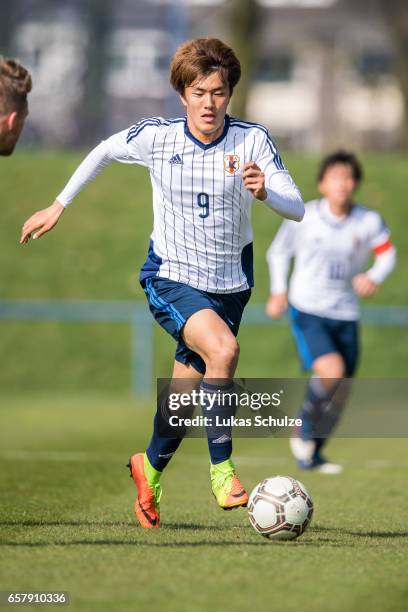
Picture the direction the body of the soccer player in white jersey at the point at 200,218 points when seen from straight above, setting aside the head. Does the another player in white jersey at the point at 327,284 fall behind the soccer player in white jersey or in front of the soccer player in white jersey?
behind

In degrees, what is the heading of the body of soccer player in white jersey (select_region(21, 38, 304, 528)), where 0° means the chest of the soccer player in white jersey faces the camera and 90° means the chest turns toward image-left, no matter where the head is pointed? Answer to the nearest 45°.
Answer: approximately 0°
